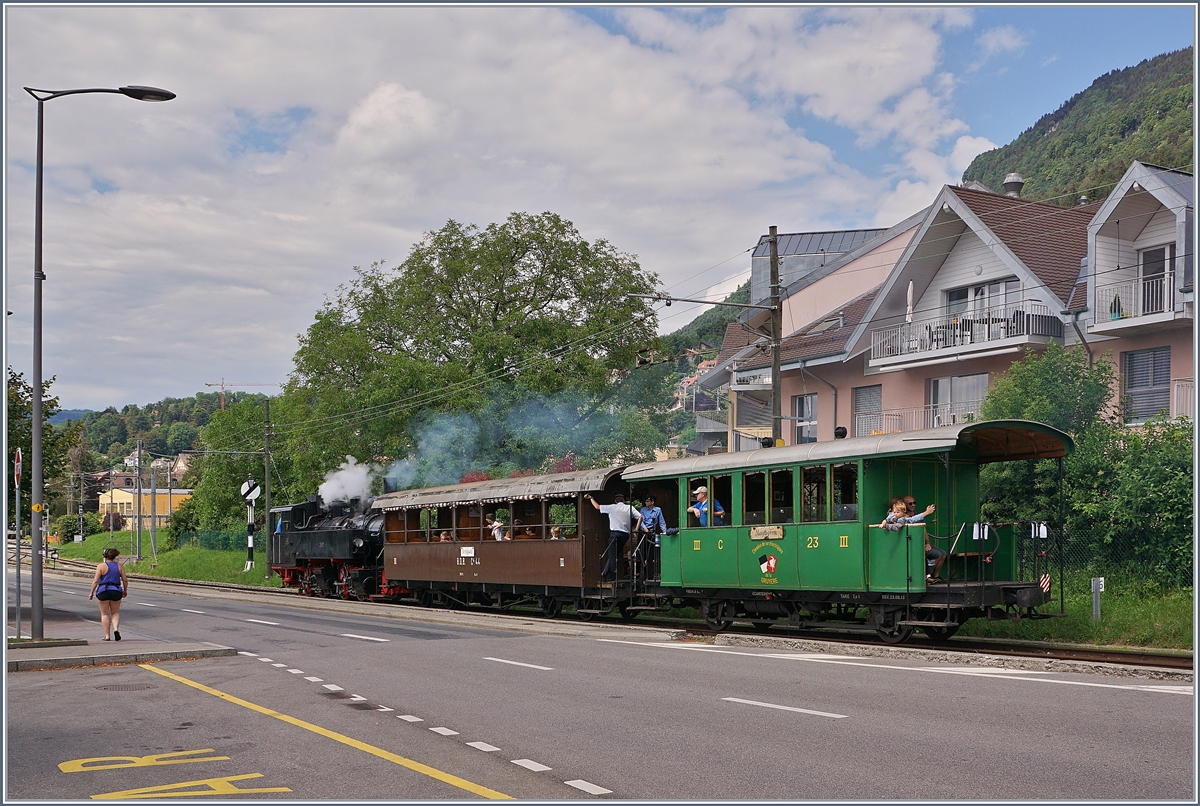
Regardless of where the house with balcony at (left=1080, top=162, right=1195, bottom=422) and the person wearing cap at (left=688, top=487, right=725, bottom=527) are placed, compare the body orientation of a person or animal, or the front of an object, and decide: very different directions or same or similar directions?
same or similar directions

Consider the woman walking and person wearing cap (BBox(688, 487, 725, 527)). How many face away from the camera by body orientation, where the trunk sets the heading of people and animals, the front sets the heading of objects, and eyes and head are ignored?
1

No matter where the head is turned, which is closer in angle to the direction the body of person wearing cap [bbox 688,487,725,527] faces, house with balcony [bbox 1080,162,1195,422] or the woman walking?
the woman walking

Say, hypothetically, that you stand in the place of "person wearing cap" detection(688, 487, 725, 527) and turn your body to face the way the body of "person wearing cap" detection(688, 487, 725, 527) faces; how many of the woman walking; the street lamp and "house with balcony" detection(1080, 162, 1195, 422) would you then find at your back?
1

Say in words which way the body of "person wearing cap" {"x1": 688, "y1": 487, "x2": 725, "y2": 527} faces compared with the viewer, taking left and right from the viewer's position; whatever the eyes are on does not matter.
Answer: facing the viewer and to the left of the viewer

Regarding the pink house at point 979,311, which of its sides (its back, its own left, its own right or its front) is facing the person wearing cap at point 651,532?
front

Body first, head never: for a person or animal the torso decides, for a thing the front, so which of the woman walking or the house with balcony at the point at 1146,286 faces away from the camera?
the woman walking

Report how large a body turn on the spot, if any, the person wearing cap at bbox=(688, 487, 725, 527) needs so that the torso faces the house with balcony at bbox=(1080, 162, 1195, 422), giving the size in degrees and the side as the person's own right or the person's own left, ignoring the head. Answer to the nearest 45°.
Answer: approximately 180°

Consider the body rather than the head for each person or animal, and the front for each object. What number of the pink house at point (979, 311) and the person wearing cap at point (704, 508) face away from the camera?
0

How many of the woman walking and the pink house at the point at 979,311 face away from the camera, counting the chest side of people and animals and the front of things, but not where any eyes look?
1

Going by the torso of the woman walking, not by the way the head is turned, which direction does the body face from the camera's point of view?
away from the camera

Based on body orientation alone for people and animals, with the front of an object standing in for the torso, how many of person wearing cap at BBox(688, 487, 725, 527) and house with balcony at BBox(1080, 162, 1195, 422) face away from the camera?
0

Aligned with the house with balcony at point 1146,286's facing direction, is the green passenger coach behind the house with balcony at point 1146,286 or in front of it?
in front

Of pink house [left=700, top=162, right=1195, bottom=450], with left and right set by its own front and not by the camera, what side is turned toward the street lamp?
front

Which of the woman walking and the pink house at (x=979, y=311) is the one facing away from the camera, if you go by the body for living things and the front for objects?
the woman walking
